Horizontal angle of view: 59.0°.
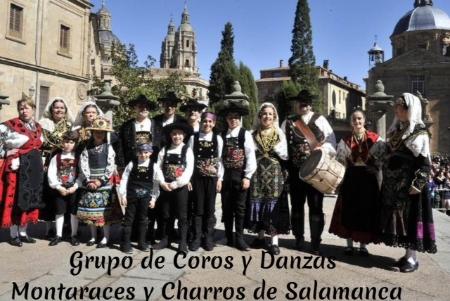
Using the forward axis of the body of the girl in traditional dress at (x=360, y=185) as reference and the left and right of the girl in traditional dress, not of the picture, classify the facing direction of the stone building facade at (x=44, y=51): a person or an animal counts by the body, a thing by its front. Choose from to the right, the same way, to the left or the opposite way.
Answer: to the left

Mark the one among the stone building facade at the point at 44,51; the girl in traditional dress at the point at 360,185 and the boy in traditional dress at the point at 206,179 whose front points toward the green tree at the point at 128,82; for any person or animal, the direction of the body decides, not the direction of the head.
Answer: the stone building facade

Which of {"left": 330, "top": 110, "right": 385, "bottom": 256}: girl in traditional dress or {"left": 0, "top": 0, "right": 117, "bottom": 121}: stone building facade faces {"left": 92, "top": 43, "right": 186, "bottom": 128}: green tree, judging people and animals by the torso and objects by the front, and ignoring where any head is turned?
the stone building facade

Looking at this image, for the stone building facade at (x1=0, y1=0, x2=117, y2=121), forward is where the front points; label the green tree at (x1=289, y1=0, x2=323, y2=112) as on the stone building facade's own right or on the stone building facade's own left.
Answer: on the stone building facade's own left

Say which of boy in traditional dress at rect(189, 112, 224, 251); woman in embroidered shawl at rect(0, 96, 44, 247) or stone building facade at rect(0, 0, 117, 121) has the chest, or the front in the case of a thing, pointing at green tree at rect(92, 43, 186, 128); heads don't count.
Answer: the stone building facade

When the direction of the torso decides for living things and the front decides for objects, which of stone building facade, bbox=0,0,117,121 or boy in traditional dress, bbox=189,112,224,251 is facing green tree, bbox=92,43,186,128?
the stone building facade

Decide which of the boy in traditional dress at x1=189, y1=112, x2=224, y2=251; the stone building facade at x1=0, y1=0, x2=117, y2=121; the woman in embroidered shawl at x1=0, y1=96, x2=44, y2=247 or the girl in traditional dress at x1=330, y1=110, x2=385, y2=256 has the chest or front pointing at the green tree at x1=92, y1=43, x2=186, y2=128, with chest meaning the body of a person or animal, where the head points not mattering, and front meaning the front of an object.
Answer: the stone building facade

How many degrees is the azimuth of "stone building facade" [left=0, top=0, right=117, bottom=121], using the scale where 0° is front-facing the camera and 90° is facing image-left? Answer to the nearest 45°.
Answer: approximately 315°
